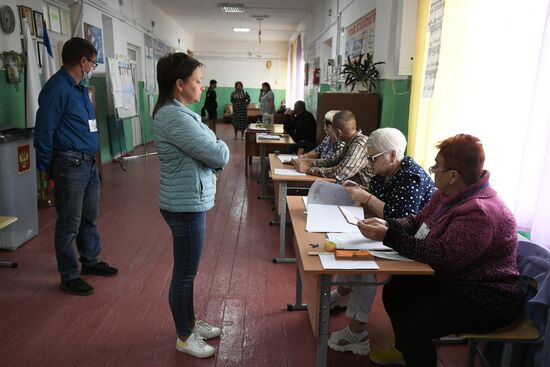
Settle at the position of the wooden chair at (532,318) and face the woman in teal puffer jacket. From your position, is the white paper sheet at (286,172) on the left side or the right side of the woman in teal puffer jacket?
right

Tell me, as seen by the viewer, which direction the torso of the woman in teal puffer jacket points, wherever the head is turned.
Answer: to the viewer's right

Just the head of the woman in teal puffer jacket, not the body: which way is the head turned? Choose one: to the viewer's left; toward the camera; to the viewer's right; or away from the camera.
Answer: to the viewer's right

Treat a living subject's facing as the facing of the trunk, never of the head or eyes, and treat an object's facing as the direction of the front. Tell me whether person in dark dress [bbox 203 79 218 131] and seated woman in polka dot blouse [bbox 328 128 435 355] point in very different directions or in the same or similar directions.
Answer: very different directions

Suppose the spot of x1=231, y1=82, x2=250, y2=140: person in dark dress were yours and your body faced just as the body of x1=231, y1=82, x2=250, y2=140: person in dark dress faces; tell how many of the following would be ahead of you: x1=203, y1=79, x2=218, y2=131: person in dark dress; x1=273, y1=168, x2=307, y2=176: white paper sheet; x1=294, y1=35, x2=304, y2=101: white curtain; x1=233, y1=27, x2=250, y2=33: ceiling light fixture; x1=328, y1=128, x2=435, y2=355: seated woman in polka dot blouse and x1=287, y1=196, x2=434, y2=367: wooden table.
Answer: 3

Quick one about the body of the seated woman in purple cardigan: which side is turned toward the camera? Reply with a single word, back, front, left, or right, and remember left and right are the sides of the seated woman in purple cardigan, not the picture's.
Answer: left

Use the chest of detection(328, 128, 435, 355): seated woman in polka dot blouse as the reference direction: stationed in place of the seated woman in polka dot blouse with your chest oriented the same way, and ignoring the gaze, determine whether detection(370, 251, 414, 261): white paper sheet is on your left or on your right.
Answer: on your left

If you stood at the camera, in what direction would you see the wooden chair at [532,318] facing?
facing to the left of the viewer

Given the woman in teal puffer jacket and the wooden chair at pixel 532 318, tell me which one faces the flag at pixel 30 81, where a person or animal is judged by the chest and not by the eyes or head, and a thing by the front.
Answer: the wooden chair

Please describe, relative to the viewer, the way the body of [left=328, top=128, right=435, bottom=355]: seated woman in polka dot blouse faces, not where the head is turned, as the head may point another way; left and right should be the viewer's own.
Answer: facing to the left of the viewer
